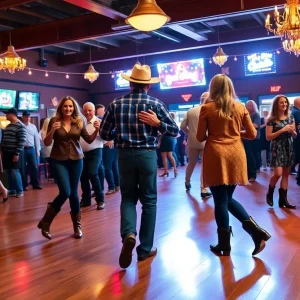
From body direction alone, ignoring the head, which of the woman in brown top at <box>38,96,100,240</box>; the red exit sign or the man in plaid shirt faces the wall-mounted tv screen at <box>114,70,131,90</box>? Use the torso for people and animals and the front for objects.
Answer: the man in plaid shirt

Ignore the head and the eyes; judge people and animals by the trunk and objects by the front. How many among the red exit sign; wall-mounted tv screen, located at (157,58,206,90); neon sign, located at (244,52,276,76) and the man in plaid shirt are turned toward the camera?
3

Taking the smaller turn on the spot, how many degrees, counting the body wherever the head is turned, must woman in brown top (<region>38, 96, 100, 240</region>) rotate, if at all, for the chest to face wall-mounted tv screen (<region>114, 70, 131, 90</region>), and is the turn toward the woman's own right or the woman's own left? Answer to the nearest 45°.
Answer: approximately 180°

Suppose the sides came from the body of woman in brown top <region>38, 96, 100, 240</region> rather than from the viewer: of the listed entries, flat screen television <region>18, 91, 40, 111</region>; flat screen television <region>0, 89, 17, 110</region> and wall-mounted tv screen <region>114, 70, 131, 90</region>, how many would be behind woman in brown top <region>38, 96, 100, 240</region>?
3

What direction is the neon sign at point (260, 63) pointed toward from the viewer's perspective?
toward the camera

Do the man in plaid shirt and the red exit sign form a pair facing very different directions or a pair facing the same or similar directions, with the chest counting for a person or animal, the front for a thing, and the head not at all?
very different directions

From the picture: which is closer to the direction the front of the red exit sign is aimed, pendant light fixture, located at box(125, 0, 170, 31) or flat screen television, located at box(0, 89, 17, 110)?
the pendant light fixture

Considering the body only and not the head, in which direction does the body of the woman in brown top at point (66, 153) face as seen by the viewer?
toward the camera

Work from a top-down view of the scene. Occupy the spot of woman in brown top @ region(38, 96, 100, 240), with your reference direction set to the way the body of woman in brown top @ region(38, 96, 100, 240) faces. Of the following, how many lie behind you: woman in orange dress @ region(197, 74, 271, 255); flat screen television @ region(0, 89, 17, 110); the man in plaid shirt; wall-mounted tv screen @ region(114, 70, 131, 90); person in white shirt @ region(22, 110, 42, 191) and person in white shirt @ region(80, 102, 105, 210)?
4

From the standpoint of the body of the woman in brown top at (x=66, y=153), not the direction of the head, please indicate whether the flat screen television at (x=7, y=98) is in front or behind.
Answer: behind

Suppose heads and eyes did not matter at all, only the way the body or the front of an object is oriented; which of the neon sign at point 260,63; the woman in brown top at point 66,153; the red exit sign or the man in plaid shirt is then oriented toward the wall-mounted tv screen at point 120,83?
the man in plaid shirt

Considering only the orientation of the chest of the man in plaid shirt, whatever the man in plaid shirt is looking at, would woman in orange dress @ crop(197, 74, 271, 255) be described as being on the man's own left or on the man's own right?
on the man's own right

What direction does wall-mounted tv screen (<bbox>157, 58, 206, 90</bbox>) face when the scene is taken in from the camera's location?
facing the viewer

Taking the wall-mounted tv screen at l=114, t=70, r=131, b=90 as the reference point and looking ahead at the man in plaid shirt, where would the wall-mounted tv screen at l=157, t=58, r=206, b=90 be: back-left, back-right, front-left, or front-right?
front-left

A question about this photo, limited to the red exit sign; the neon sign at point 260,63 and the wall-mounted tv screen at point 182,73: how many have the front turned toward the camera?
3

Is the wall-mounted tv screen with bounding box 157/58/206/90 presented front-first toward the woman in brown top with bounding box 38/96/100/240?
yes

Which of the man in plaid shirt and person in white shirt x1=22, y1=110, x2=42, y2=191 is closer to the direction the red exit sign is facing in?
the man in plaid shirt
